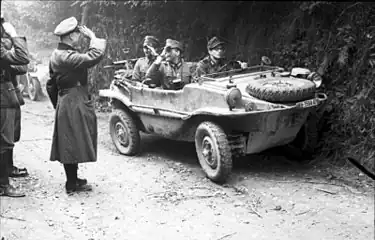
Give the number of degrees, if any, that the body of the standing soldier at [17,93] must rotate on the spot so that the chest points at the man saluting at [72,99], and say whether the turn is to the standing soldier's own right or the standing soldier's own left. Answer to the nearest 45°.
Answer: approximately 45° to the standing soldier's own right

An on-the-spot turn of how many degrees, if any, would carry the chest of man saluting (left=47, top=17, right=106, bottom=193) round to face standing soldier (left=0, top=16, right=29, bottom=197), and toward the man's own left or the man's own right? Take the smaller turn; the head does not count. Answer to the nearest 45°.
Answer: approximately 135° to the man's own left

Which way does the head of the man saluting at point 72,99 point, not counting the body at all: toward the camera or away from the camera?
away from the camera

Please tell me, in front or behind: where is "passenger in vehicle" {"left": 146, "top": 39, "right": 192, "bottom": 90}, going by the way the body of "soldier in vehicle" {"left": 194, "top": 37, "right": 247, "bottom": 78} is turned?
behind

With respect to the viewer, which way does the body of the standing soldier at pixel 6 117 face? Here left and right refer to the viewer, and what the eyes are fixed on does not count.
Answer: facing to the right of the viewer

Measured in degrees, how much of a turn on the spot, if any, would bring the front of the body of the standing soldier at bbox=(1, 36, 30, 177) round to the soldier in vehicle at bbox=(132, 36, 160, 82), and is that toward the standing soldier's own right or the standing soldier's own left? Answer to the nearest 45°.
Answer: approximately 45° to the standing soldier's own left

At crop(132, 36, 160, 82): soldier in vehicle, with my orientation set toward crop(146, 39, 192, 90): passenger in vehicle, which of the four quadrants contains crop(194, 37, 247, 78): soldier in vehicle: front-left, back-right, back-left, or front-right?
front-left

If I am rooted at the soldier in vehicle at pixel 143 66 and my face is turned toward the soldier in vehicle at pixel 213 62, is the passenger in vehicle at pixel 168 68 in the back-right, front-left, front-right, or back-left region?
front-right

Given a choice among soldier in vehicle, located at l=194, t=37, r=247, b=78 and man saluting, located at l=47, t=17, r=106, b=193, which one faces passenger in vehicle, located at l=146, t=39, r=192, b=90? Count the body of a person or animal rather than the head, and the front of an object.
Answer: the man saluting

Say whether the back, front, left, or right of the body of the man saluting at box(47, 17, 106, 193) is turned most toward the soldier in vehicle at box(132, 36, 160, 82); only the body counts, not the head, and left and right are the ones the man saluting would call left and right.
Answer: front

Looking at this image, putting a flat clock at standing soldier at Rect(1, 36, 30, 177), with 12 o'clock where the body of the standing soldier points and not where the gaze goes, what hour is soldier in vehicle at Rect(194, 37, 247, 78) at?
The soldier in vehicle is roughly at 12 o'clock from the standing soldier.

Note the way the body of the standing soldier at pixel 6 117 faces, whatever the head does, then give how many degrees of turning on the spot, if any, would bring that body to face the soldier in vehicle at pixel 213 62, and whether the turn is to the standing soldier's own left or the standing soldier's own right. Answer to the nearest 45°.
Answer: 0° — they already face them

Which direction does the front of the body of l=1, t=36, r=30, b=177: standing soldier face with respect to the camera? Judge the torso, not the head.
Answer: to the viewer's right

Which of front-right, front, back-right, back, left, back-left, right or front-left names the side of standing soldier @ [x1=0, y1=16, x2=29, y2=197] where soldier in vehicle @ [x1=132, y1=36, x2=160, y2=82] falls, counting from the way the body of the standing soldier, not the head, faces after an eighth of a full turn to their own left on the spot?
front
